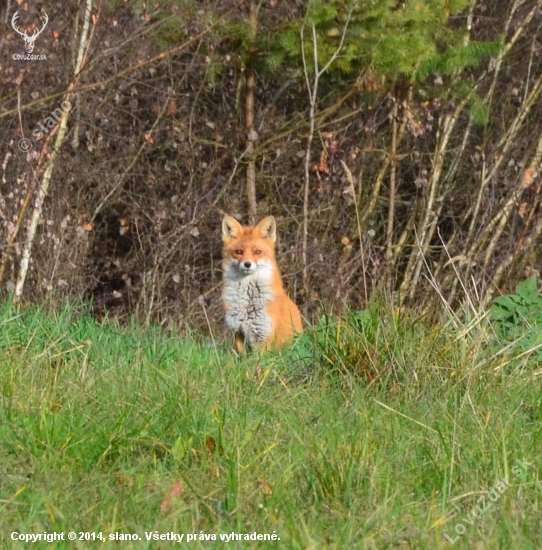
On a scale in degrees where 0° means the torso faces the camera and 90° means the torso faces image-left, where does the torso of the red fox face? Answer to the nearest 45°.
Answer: approximately 45°
